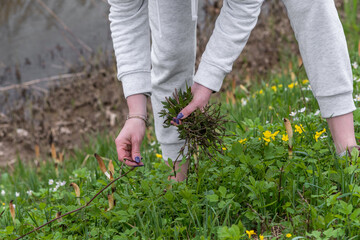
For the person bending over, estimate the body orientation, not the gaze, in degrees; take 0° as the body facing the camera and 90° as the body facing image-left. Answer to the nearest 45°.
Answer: approximately 45°

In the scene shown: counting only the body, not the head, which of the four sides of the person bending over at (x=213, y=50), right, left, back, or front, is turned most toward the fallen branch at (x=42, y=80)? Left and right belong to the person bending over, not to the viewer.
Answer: right

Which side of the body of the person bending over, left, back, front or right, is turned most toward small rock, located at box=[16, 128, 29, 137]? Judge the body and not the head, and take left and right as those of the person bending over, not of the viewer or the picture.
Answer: right
